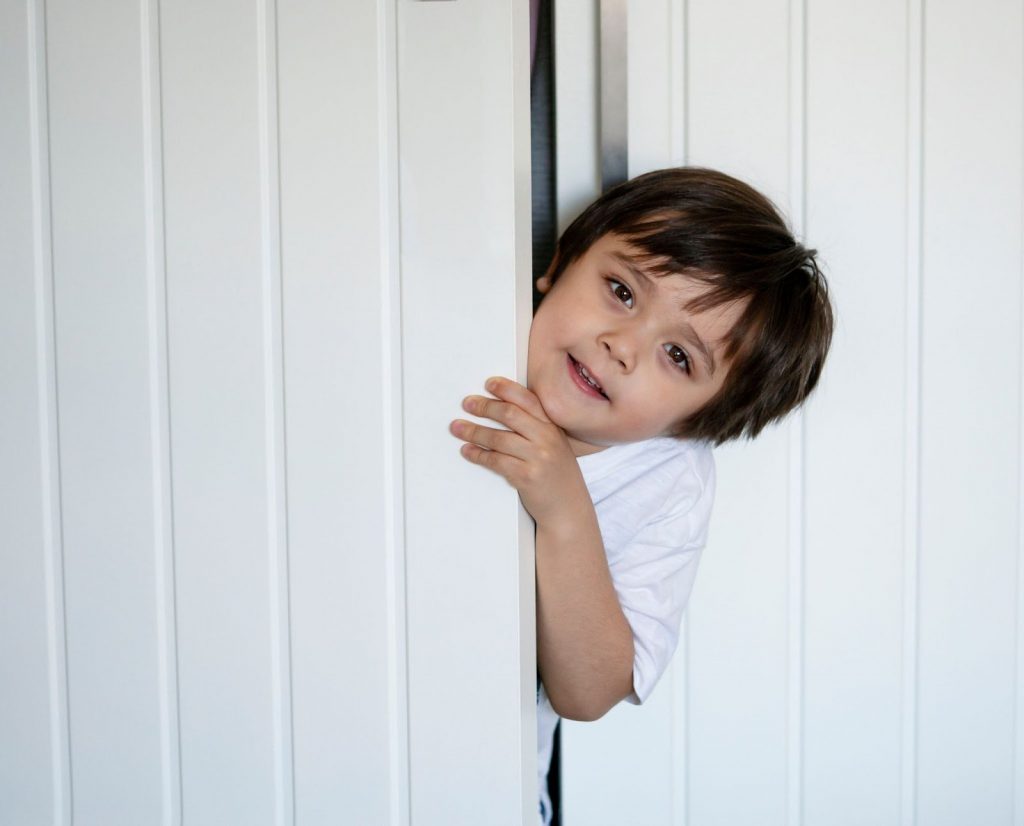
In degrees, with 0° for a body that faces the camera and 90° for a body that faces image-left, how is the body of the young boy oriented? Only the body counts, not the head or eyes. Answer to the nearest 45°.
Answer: approximately 45°
